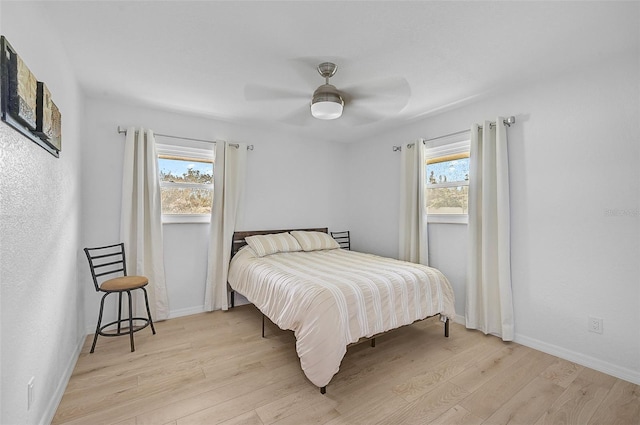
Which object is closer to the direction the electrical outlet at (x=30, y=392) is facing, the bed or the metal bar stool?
the bed

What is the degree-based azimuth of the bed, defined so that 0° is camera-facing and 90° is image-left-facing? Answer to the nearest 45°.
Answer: approximately 315°

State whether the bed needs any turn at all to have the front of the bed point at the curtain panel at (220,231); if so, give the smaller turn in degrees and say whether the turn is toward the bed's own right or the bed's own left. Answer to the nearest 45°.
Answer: approximately 180°

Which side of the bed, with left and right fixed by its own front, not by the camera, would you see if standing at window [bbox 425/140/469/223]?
left

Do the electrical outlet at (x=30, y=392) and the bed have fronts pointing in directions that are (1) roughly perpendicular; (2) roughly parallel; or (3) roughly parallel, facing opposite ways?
roughly perpendicular

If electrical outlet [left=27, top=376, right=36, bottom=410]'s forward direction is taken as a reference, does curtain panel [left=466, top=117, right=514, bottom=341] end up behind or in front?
in front

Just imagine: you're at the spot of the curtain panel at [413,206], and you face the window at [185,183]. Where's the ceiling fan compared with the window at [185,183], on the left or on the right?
left

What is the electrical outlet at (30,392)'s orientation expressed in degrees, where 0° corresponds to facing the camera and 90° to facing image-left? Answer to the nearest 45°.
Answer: approximately 270°

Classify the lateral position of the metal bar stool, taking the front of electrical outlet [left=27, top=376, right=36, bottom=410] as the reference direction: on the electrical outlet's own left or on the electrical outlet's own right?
on the electrical outlet's own left

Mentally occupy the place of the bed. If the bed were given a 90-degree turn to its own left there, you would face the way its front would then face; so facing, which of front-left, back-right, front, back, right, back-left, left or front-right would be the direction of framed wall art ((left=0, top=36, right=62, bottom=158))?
back

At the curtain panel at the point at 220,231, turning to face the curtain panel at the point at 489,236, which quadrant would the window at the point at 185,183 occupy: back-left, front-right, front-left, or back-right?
back-right
